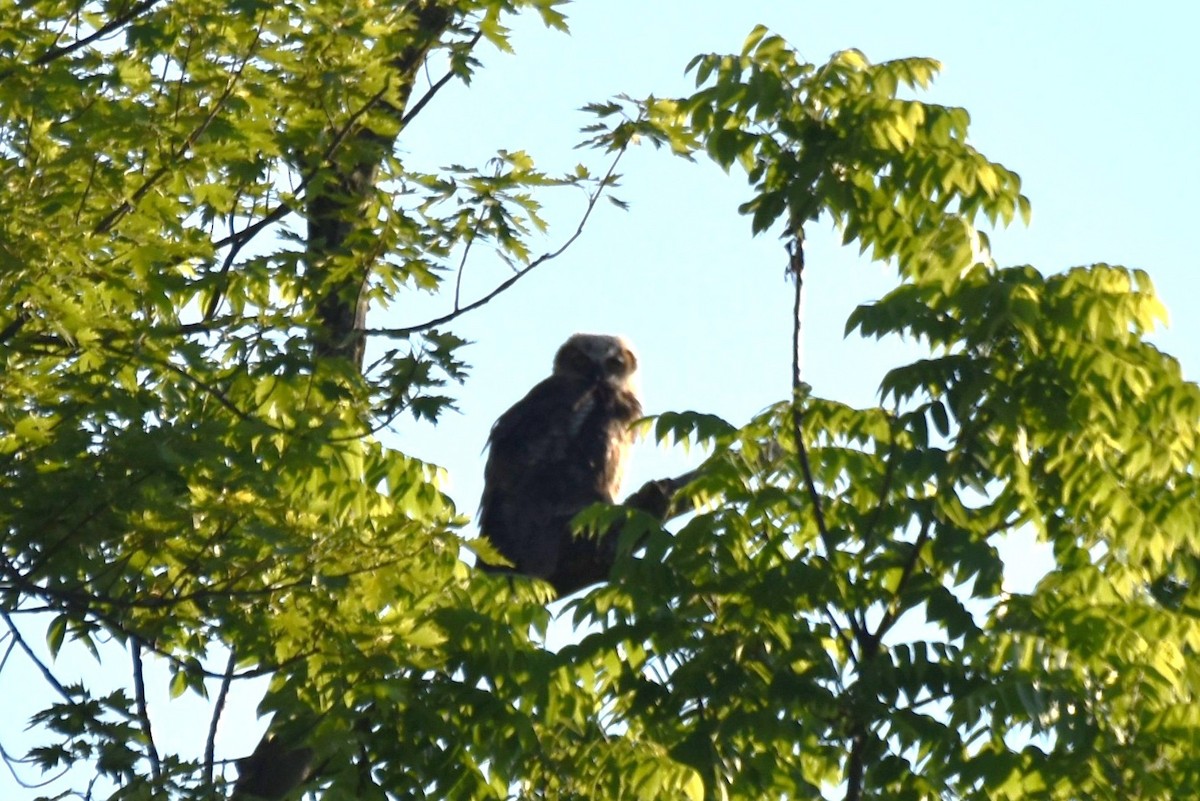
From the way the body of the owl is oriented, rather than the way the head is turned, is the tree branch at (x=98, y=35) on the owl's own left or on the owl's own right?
on the owl's own right

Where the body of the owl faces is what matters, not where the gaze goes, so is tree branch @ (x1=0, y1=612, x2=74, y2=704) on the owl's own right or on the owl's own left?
on the owl's own right

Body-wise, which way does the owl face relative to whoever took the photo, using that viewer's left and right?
facing the viewer and to the right of the viewer

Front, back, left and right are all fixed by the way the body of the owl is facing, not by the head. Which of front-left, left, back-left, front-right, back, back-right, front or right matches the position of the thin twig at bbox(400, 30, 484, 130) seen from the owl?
front-right

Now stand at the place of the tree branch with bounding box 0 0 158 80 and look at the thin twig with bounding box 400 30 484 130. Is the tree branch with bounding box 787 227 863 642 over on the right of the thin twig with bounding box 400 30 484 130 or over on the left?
right

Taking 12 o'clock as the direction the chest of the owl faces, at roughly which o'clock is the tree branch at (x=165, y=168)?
The tree branch is roughly at 2 o'clock from the owl.
